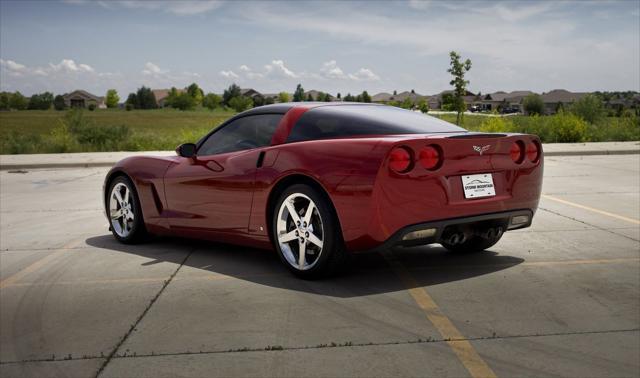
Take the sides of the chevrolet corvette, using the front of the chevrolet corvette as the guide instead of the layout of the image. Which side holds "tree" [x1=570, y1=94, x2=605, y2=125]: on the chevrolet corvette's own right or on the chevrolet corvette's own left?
on the chevrolet corvette's own right

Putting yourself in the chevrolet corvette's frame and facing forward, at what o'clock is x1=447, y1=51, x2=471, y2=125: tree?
The tree is roughly at 2 o'clock from the chevrolet corvette.

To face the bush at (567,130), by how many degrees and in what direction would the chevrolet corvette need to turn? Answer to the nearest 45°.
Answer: approximately 90° to its right

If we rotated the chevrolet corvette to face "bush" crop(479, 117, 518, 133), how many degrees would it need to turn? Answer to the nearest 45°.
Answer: approximately 45° to its right

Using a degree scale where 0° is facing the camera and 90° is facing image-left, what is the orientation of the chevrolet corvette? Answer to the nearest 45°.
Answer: approximately 135°

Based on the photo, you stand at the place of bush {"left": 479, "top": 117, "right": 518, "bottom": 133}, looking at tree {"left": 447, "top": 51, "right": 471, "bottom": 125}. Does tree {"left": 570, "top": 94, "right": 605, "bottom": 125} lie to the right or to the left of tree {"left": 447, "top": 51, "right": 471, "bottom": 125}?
right
